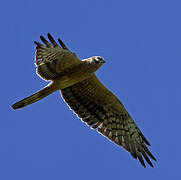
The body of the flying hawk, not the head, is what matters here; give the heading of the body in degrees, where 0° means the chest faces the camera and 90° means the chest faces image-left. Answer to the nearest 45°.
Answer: approximately 270°
